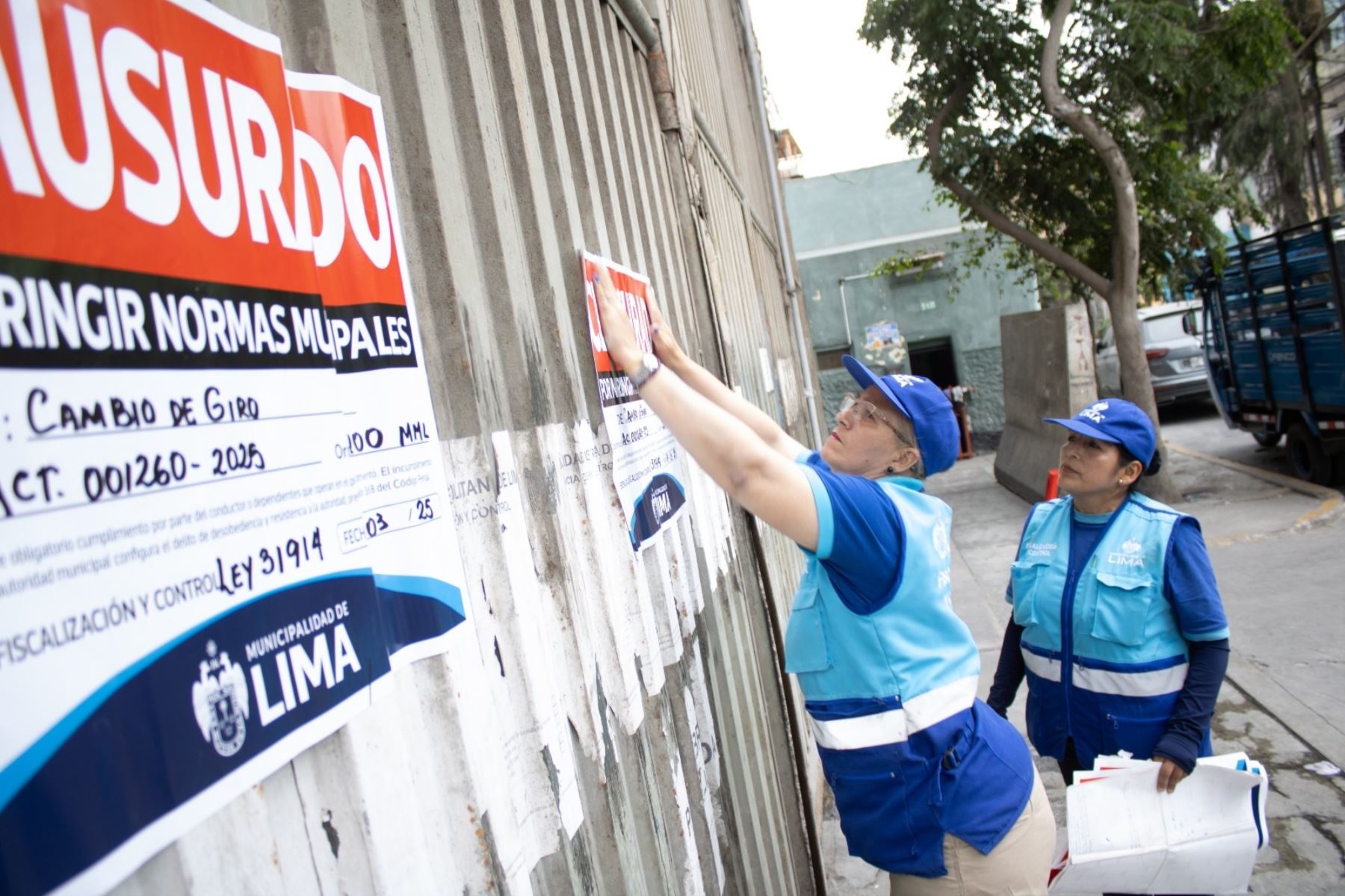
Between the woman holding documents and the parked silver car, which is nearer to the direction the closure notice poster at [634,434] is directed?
the woman holding documents

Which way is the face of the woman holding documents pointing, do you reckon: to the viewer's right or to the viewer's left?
to the viewer's left

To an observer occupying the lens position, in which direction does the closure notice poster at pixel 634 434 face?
facing the viewer and to the right of the viewer

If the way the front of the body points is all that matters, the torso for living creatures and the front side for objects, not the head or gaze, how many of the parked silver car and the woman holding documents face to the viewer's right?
0

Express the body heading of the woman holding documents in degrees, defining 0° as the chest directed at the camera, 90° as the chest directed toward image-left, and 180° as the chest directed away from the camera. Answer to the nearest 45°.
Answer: approximately 45°

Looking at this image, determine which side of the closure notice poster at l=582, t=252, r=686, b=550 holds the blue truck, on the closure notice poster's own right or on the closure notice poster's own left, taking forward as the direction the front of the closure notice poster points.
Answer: on the closure notice poster's own left

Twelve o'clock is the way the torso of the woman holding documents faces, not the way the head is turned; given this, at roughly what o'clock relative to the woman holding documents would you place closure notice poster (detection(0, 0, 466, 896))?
The closure notice poster is roughly at 11 o'clock from the woman holding documents.
